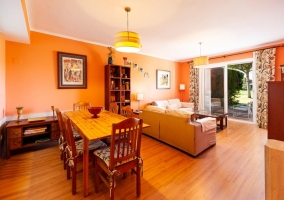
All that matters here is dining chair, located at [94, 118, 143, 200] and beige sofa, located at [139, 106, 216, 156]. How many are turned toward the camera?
0

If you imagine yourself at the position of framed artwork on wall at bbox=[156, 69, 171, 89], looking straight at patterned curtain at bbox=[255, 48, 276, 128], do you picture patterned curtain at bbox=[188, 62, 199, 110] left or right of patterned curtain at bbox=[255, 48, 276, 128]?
left

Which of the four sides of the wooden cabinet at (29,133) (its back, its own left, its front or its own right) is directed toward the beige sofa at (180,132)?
left

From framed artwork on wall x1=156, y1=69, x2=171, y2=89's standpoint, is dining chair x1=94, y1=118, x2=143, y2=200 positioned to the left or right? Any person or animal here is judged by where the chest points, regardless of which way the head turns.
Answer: on its right

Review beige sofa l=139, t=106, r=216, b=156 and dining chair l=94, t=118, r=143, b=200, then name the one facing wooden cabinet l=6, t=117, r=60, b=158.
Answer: the dining chair

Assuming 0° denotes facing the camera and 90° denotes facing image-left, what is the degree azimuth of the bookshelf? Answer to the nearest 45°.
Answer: approximately 315°

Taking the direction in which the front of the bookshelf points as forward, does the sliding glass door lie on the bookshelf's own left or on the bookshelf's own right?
on the bookshelf's own left

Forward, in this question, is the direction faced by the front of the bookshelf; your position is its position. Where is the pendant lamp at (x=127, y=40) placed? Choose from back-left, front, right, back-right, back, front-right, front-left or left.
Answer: front-right

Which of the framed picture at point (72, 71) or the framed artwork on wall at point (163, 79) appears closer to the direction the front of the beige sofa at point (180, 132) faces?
the framed artwork on wall
